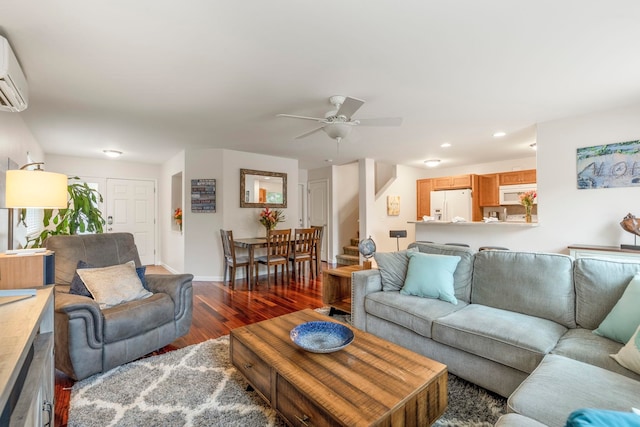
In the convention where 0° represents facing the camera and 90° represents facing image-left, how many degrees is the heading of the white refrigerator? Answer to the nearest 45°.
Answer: approximately 0°

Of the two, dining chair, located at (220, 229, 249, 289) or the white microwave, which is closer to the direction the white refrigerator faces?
the dining chair

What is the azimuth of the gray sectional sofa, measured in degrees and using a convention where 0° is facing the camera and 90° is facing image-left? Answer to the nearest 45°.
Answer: approximately 45°

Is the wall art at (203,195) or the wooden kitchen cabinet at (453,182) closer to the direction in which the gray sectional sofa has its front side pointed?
the wall art

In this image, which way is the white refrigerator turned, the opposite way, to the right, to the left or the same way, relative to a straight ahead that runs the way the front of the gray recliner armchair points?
to the right

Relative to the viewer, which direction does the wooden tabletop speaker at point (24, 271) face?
to the viewer's right

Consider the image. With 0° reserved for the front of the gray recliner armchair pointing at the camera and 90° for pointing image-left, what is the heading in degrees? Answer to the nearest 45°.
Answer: approximately 315°

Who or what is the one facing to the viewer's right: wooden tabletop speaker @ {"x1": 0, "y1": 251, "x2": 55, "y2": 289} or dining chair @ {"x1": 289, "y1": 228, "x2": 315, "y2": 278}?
the wooden tabletop speaker

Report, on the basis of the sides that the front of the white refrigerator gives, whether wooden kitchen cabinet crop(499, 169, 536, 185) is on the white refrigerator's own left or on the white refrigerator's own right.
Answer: on the white refrigerator's own left

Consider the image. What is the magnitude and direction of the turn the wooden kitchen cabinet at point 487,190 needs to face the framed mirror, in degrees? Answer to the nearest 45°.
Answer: approximately 45° to its right

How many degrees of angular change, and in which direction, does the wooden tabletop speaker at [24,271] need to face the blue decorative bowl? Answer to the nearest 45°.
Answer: approximately 45° to its right

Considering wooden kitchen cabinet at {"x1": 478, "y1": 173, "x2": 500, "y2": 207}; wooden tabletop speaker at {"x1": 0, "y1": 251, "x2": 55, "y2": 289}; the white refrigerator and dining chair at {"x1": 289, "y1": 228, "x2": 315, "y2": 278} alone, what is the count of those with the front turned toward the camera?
2
